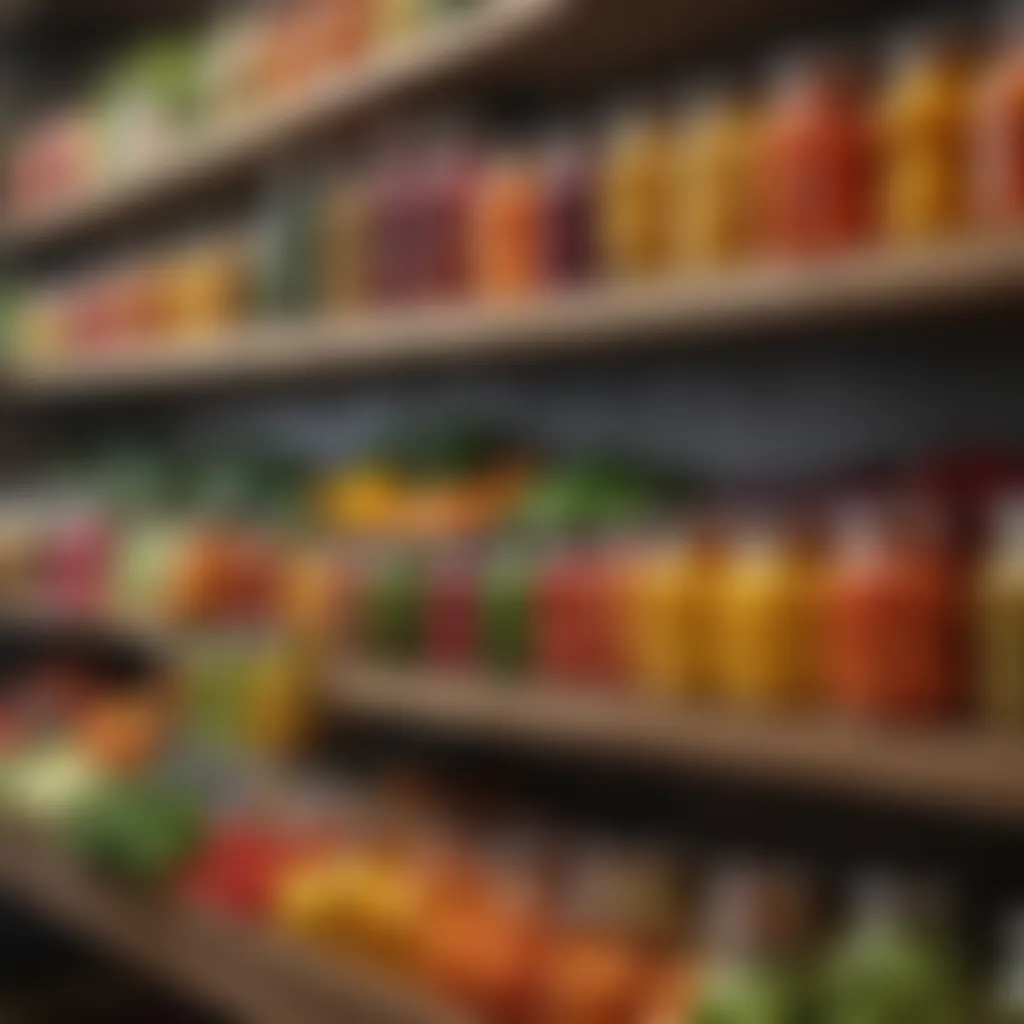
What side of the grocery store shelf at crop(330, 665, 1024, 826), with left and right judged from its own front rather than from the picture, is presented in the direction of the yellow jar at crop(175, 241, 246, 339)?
right

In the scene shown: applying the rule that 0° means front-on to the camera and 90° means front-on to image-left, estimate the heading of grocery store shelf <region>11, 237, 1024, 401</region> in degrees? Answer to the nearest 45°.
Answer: approximately 45°

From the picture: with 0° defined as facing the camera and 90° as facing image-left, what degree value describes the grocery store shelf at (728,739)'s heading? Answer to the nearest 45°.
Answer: approximately 45°

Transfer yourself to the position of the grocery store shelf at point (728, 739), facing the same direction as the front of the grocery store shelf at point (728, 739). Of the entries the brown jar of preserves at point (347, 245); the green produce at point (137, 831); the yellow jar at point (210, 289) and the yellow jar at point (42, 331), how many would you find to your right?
4
